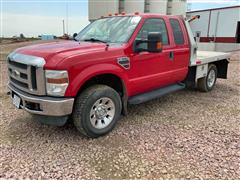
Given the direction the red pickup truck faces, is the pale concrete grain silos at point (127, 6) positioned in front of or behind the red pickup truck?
behind

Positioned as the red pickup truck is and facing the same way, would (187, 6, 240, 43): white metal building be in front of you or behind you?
behind

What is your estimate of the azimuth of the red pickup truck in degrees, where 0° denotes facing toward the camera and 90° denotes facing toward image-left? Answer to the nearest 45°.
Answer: approximately 45°
